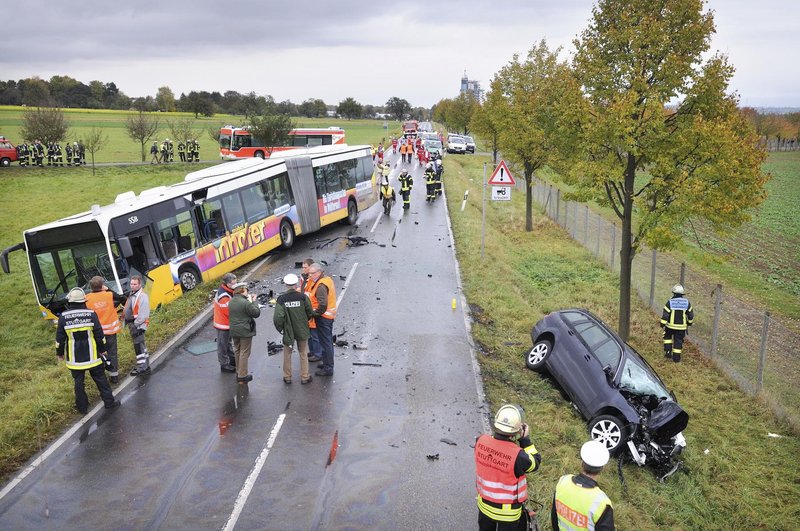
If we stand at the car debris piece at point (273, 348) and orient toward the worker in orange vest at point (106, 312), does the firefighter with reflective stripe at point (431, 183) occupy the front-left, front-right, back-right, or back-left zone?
back-right

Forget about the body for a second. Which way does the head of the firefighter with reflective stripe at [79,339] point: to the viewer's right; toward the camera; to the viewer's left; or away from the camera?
away from the camera

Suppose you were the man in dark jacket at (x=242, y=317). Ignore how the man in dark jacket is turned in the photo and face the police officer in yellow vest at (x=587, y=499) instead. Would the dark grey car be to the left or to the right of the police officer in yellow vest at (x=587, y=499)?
left

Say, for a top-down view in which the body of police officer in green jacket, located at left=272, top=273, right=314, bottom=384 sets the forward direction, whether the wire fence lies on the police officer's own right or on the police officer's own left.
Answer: on the police officer's own right

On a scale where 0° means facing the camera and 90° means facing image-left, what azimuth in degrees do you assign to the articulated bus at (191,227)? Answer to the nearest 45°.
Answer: approximately 45°

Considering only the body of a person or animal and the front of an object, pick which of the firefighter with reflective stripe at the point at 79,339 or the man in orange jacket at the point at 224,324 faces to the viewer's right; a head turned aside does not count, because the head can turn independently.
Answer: the man in orange jacket

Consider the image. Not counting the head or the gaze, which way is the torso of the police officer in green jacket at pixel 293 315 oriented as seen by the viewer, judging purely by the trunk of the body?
away from the camera

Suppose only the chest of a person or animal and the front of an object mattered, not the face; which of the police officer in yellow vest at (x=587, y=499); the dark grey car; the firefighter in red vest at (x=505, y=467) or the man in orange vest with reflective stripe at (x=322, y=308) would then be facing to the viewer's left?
the man in orange vest with reflective stripe

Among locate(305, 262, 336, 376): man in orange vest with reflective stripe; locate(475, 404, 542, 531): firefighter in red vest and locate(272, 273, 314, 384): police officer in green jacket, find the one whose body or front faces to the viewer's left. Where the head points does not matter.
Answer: the man in orange vest with reflective stripe

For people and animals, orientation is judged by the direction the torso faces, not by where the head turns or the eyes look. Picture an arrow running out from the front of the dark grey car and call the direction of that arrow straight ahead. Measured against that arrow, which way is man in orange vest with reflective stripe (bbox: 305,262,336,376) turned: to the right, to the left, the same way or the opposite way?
to the right

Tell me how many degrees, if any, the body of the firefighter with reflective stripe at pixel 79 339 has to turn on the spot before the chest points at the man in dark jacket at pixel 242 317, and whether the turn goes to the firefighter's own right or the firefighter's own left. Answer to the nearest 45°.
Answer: approximately 90° to the firefighter's own right

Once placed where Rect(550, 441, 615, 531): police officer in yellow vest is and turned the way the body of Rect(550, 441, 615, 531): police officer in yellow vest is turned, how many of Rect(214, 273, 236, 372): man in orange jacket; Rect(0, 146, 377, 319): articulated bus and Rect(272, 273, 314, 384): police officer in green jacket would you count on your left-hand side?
3

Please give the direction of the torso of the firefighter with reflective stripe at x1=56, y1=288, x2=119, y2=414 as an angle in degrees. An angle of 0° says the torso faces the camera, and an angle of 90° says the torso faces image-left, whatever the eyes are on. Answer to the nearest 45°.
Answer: approximately 180°

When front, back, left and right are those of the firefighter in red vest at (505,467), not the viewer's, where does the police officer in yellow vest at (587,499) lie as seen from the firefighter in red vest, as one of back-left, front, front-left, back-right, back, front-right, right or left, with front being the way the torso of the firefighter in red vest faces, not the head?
right

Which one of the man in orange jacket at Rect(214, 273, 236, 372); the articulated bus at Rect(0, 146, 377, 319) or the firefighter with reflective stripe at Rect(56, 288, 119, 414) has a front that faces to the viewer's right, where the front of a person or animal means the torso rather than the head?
the man in orange jacket

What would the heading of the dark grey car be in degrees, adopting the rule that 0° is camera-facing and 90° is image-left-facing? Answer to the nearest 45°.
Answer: approximately 315°
